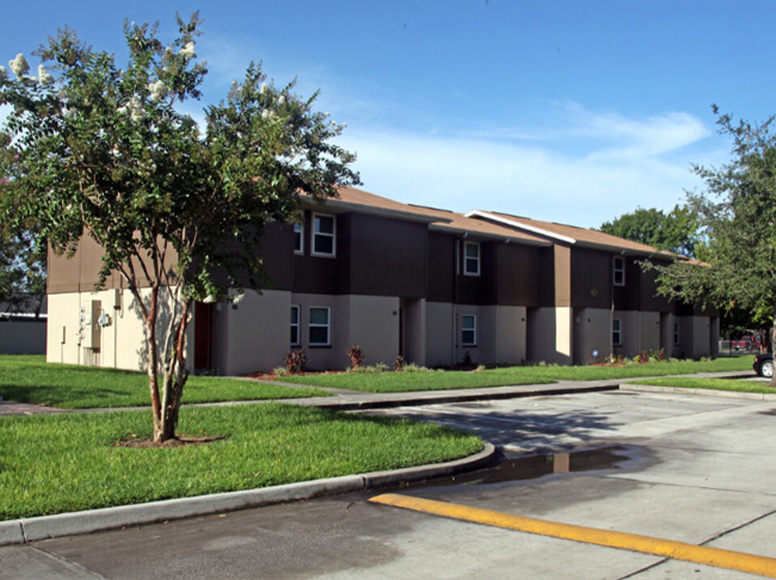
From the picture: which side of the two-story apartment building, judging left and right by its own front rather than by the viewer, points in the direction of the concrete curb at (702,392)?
front

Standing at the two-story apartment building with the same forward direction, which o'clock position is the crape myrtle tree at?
The crape myrtle tree is roughly at 2 o'clock from the two-story apartment building.

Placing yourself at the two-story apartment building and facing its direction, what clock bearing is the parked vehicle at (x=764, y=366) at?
The parked vehicle is roughly at 10 o'clock from the two-story apartment building.

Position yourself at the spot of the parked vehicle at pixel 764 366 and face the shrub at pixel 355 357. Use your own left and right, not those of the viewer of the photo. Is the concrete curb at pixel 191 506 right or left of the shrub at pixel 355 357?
left

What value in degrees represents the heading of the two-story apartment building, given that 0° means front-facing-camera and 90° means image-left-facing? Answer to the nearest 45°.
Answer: approximately 315°

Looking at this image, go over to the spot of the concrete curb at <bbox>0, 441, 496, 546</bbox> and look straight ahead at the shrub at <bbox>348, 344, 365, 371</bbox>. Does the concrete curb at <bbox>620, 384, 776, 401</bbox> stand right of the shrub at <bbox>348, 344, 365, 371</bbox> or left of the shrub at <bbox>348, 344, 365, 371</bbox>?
right

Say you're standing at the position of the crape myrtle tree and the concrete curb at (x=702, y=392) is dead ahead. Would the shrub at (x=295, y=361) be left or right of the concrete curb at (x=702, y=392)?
left

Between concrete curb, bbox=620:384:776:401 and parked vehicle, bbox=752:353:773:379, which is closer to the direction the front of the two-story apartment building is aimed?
the concrete curb

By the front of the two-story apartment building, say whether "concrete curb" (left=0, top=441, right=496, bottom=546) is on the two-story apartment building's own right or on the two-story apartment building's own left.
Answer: on the two-story apartment building's own right
